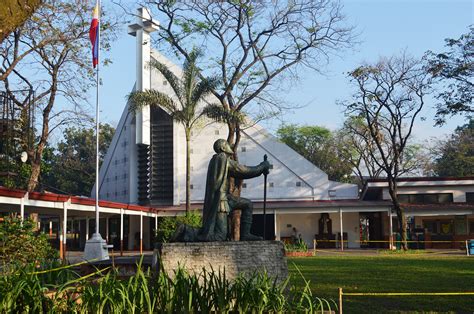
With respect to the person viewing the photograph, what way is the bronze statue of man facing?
facing to the right of the viewer

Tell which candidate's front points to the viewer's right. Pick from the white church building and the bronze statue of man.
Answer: the bronze statue of man

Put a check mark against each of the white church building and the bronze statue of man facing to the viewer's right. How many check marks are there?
1

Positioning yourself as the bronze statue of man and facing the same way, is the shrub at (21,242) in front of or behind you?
behind

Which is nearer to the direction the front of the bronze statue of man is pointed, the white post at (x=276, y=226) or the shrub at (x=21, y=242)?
the white post

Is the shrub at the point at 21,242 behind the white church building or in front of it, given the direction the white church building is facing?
in front

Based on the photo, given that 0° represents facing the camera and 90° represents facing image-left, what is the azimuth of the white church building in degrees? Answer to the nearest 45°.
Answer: approximately 45°

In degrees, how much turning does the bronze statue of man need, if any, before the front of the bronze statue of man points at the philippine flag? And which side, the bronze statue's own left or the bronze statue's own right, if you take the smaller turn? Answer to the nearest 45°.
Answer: approximately 135° to the bronze statue's own left

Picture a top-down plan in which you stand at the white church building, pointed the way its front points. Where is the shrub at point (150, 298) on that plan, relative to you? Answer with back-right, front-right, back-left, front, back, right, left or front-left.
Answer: front-left
